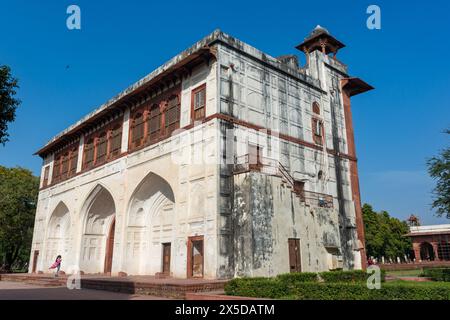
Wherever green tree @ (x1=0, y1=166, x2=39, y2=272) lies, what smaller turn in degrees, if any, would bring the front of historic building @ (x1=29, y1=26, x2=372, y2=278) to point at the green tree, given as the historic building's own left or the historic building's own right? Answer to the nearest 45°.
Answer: approximately 90° to the historic building's own right

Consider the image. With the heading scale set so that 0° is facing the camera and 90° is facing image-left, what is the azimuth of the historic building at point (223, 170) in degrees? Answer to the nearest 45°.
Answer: approximately 45°
